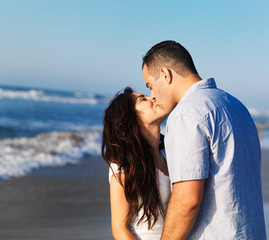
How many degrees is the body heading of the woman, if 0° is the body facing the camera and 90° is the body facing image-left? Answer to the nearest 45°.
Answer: approximately 270°

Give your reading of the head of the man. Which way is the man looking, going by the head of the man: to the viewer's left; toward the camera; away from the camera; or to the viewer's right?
to the viewer's left
